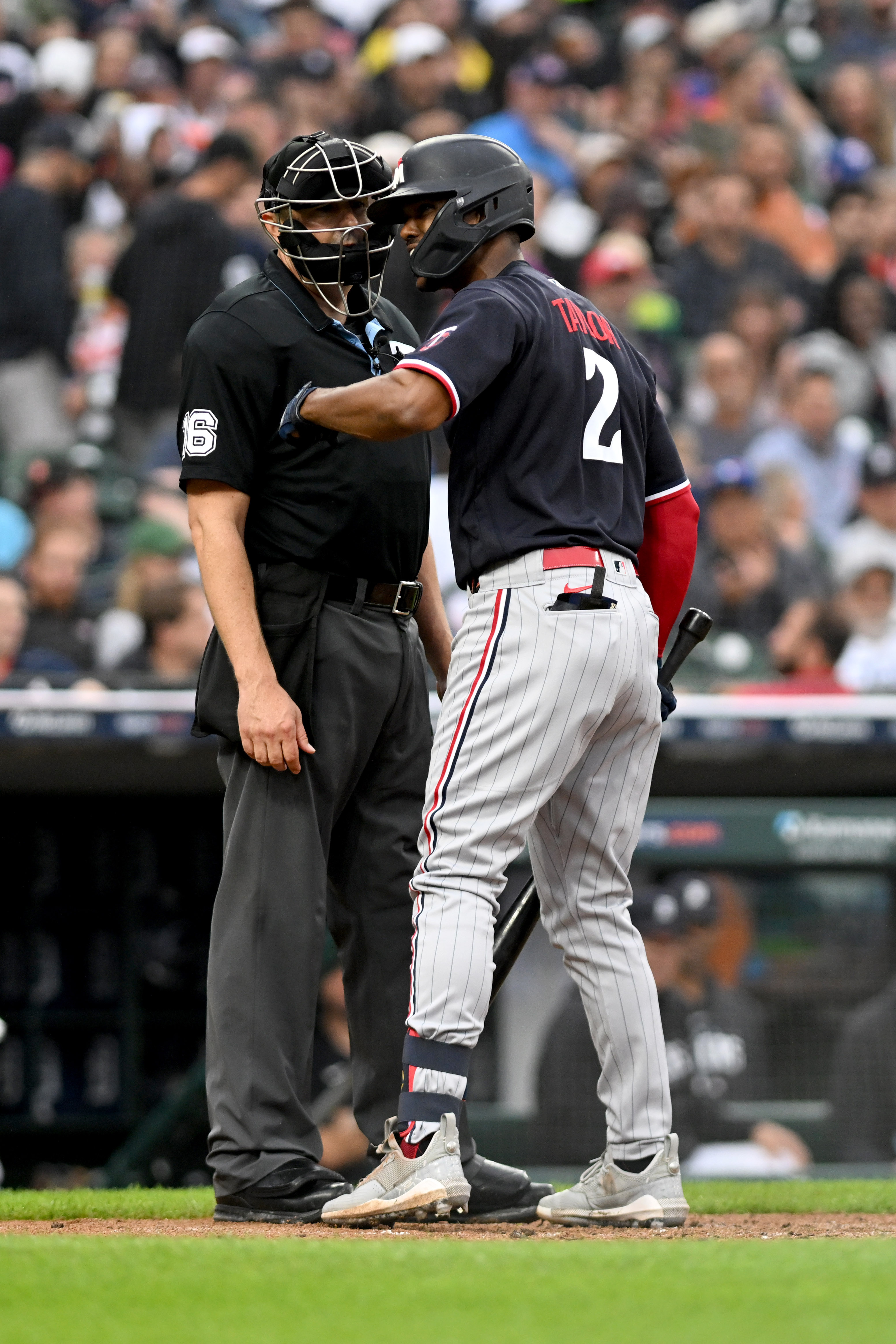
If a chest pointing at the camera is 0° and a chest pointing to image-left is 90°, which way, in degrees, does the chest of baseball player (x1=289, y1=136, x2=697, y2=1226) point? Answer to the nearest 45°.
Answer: approximately 135°

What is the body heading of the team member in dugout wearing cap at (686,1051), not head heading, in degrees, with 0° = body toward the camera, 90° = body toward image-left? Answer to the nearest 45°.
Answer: approximately 0°

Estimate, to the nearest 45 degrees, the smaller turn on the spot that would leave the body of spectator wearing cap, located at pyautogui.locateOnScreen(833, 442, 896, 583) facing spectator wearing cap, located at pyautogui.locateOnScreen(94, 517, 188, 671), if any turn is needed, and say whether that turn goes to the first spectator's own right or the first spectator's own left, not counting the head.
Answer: approximately 45° to the first spectator's own right

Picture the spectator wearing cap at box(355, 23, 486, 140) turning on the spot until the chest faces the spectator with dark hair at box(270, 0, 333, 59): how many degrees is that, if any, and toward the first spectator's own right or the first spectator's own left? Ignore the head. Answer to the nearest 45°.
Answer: approximately 135° to the first spectator's own right

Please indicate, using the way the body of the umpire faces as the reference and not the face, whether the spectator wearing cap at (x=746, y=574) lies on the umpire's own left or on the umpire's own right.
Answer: on the umpire's own left
